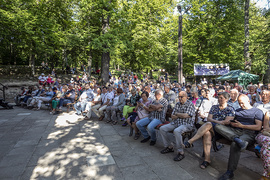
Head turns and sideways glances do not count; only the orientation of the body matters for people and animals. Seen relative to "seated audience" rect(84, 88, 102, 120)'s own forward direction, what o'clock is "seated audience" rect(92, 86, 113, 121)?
"seated audience" rect(92, 86, 113, 121) is roughly at 9 o'clock from "seated audience" rect(84, 88, 102, 120).

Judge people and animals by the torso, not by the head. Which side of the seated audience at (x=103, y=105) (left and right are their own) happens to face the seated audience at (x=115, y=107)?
left

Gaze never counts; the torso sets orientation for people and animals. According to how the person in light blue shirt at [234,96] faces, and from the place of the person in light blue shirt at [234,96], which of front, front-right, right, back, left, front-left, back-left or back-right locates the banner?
back-right

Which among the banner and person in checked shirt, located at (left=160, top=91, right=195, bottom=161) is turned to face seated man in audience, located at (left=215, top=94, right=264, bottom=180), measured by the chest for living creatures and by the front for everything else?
the banner

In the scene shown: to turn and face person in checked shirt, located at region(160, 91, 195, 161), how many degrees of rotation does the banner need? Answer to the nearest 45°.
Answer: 0° — it already faces them

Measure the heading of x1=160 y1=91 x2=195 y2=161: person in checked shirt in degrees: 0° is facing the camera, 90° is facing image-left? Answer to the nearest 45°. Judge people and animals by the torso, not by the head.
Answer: approximately 45°

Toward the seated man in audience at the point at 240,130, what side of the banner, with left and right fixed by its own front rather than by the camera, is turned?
front

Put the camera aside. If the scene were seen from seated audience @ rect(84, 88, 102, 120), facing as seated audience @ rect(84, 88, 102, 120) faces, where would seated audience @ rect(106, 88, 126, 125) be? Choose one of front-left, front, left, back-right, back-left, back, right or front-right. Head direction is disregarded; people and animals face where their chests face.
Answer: left
